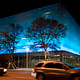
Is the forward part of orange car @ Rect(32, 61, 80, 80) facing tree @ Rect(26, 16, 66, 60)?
no
